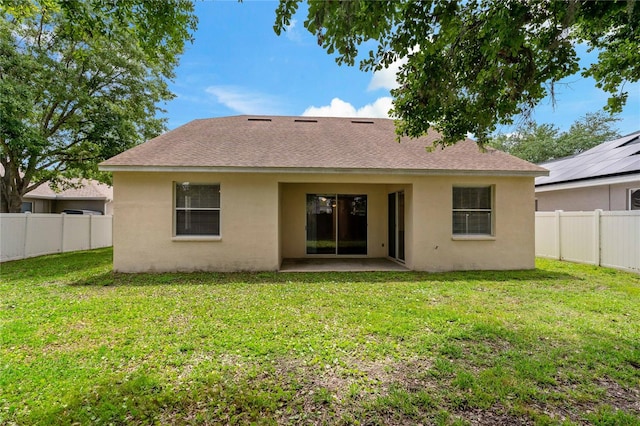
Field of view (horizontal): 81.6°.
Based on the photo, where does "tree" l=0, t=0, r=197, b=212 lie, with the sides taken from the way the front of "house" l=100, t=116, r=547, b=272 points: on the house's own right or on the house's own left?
on the house's own left

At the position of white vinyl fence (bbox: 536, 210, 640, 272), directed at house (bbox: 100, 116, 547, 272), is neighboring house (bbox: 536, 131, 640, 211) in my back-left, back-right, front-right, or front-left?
back-right

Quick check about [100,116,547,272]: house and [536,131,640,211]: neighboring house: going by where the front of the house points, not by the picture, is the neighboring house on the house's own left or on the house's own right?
on the house's own right

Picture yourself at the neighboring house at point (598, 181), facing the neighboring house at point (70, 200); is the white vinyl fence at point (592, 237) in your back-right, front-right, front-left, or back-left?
front-left

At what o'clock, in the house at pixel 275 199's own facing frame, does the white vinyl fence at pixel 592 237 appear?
The white vinyl fence is roughly at 3 o'clock from the house.

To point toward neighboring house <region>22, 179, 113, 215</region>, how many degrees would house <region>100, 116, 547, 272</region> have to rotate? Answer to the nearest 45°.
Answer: approximately 45° to its left

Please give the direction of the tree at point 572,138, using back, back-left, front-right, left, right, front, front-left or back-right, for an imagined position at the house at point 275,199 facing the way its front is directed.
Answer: front-right

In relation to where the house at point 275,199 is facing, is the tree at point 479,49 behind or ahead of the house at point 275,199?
behind
